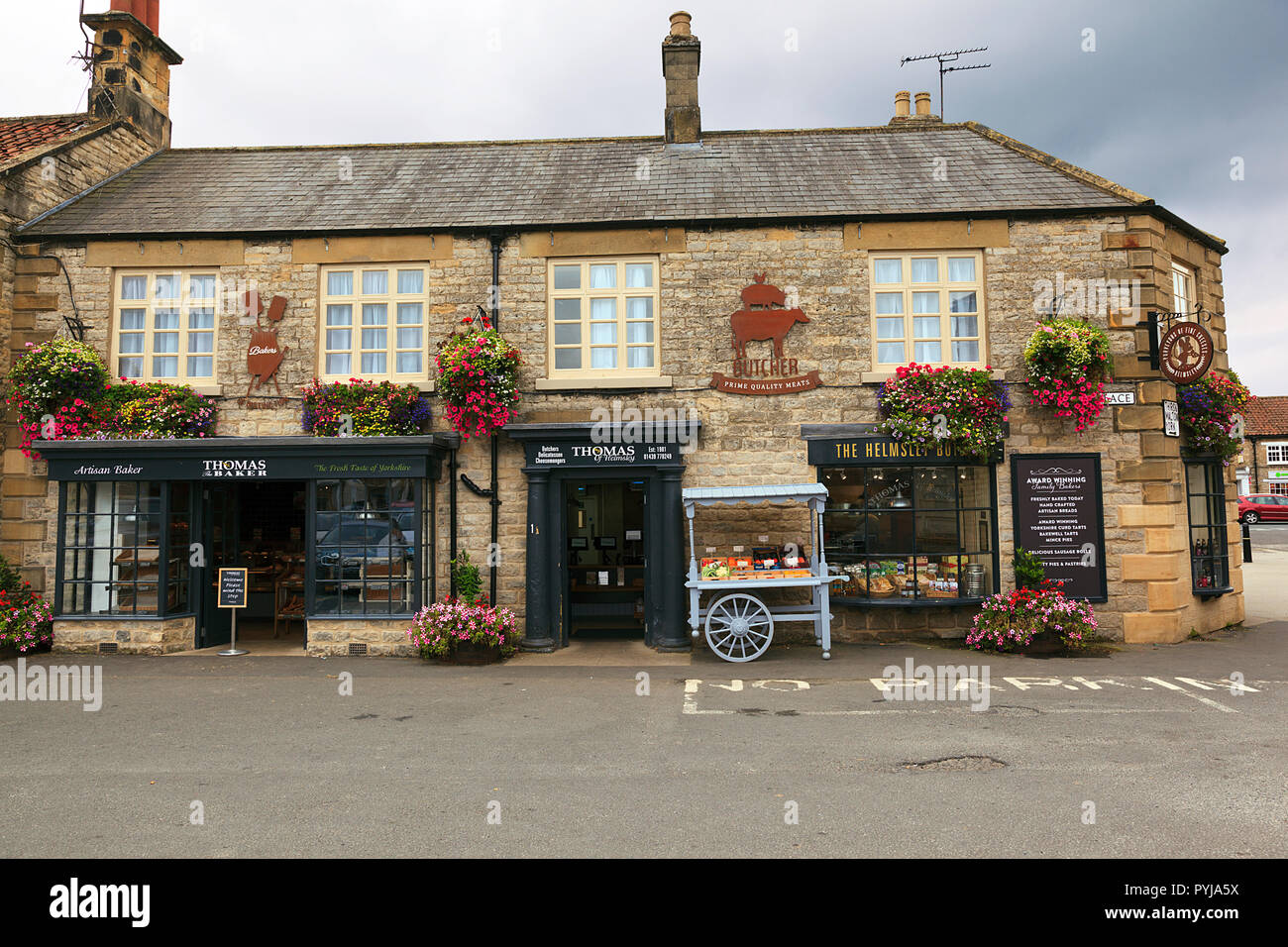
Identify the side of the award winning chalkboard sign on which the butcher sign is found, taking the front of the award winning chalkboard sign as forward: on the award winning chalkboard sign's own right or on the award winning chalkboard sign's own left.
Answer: on the award winning chalkboard sign's own right

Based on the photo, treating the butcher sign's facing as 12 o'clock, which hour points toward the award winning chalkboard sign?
The award winning chalkboard sign is roughly at 9 o'clock from the butcher sign.

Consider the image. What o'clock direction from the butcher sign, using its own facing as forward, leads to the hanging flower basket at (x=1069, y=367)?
The hanging flower basket is roughly at 9 o'clock from the butcher sign.

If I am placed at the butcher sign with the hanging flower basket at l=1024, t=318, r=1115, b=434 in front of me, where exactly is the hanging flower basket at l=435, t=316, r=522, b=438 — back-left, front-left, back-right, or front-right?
back-right

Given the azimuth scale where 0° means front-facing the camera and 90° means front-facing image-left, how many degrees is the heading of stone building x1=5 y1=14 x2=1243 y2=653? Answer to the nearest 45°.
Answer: approximately 0°

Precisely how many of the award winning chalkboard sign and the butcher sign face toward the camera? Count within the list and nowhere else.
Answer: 2

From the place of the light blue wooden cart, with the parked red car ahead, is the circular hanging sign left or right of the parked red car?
right

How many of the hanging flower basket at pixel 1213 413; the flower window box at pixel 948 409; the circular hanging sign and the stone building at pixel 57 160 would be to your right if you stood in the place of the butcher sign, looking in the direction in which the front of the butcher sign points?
1

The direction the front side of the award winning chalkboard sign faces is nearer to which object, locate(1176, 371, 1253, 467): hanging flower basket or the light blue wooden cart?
the light blue wooden cart
